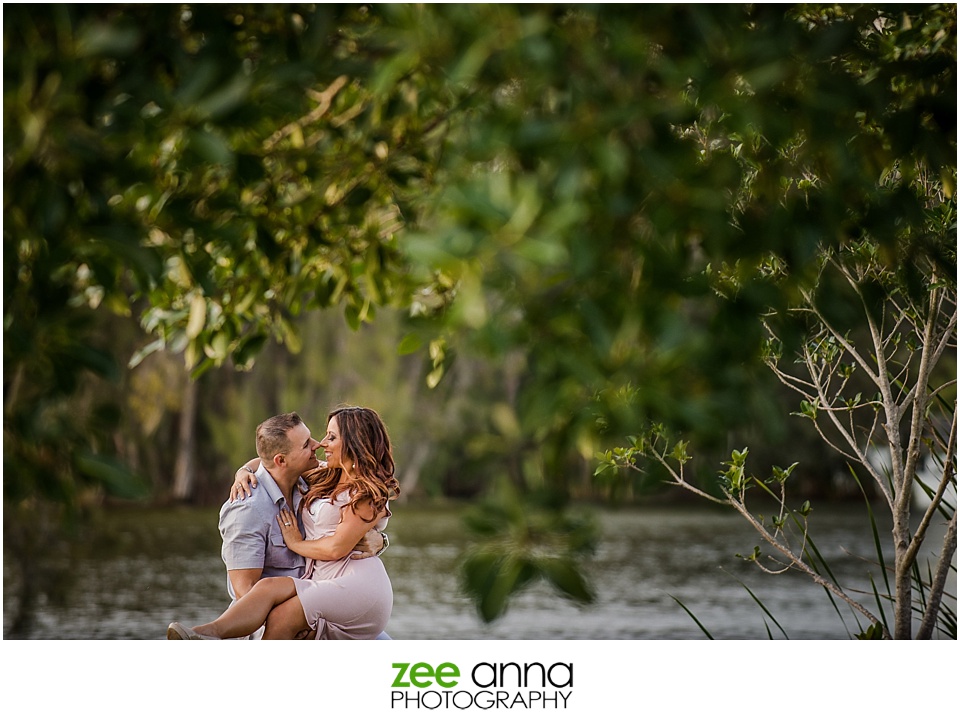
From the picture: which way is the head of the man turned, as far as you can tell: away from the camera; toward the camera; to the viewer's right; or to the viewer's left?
to the viewer's right

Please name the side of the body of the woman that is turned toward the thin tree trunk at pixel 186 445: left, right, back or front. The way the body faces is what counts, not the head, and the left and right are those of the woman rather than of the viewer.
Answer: right

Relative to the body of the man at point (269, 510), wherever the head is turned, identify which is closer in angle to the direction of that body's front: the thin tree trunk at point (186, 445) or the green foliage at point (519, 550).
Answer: the green foliage

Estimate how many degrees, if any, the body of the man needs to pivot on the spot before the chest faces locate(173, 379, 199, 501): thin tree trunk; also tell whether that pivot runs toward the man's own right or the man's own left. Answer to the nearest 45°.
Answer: approximately 135° to the man's own left

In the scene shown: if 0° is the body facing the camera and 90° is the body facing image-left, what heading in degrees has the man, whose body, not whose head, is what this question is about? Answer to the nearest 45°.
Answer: approximately 315°

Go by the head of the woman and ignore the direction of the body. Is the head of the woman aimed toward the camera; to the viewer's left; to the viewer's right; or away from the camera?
to the viewer's left

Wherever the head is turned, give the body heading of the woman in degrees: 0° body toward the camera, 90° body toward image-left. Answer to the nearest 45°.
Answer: approximately 90°

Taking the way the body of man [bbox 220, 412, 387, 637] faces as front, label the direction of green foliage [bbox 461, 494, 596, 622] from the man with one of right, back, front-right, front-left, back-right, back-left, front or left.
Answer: front-right
